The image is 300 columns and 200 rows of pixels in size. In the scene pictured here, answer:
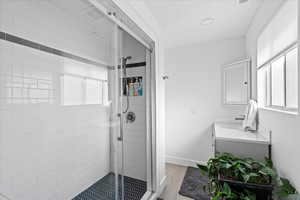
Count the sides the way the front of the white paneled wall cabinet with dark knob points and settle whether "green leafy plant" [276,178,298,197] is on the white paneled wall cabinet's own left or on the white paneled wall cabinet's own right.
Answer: on the white paneled wall cabinet's own left

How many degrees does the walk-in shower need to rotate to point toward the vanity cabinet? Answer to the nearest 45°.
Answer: approximately 45° to its left

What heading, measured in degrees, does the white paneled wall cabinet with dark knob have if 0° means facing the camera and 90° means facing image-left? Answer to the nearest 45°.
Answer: approximately 45°

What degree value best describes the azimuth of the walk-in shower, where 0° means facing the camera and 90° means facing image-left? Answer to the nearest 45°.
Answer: approximately 315°

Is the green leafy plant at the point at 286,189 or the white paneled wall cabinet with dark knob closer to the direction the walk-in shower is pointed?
the green leafy plant

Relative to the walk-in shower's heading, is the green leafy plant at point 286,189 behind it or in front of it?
in front

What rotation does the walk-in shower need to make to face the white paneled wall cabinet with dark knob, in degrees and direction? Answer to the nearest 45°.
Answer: approximately 45° to its left

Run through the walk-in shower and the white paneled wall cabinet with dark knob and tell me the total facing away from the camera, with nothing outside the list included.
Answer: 0

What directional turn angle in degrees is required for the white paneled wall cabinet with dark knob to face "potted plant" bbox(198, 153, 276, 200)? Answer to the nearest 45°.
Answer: approximately 45° to its left

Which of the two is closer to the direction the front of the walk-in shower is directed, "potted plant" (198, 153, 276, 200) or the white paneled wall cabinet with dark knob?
the potted plant

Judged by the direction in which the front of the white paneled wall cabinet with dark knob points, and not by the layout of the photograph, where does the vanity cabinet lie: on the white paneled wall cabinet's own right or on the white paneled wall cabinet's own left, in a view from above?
on the white paneled wall cabinet's own left
